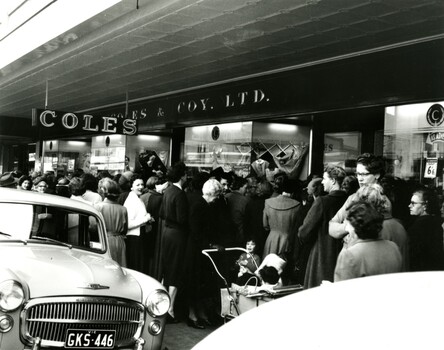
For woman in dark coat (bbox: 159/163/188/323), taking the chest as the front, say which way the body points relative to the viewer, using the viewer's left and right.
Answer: facing away from the viewer and to the right of the viewer

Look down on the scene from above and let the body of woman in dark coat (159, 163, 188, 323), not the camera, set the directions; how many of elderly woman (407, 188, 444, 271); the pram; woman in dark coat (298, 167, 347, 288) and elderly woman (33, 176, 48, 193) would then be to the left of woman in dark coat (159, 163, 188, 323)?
1

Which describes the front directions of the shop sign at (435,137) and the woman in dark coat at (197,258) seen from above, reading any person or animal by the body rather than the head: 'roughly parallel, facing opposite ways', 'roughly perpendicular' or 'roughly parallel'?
roughly parallel, facing opposite ways

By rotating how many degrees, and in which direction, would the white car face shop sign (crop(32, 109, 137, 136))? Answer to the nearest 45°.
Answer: approximately 135° to its left

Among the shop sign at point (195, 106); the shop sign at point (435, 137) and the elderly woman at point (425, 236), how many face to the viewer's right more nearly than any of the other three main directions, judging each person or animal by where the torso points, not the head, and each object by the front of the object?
0

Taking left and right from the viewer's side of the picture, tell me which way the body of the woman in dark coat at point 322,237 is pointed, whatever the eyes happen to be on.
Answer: facing away from the viewer and to the left of the viewer

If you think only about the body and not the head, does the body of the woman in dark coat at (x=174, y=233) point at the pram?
no

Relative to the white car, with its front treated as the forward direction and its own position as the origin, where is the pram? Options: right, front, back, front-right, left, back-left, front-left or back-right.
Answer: front-left

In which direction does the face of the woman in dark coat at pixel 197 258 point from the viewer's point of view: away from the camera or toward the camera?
away from the camera

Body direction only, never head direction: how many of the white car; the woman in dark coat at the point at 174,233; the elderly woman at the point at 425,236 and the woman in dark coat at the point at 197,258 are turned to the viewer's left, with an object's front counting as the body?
1

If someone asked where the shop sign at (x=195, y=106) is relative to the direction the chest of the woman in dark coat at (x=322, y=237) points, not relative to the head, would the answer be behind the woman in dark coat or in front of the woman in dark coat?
in front

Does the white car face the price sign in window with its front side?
no

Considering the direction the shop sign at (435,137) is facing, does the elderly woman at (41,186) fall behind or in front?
in front

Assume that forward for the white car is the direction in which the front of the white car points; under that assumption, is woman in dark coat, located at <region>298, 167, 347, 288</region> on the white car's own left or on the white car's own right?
on the white car's own left
